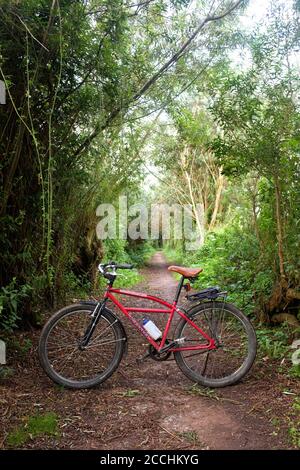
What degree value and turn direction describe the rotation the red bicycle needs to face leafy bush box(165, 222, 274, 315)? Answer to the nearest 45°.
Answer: approximately 135° to its right

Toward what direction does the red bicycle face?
to the viewer's left

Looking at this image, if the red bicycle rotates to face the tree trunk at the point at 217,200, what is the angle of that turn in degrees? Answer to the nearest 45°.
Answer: approximately 90° to its right

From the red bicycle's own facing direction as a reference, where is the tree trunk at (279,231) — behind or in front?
behind

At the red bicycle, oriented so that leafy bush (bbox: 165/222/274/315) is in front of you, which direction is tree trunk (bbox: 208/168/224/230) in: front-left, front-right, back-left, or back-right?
front-left

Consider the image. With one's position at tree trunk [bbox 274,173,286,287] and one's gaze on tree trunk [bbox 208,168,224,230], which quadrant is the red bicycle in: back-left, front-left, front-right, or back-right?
back-left

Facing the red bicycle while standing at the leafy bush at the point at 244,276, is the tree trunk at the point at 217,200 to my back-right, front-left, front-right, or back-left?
back-right
